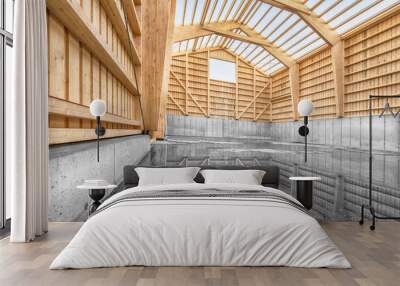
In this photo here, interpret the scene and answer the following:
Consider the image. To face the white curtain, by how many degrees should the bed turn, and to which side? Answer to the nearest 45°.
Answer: approximately 90° to its right

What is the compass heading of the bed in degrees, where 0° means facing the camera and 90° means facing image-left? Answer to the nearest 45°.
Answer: approximately 0°

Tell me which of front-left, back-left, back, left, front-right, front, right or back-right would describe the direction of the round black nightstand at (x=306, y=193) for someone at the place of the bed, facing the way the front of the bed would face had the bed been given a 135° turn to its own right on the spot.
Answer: right
